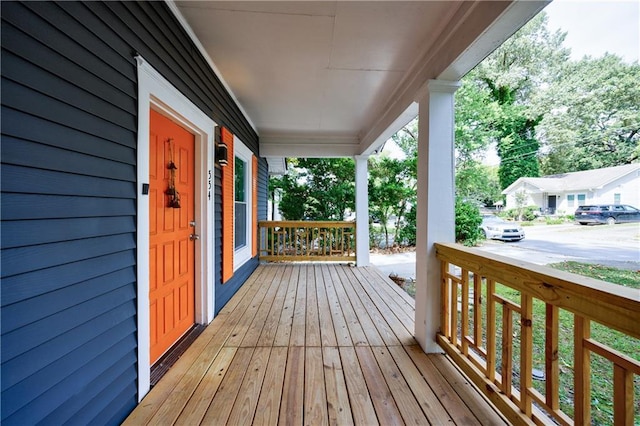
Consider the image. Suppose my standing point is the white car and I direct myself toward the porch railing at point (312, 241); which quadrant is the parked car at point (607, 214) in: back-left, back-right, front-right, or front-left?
back-left

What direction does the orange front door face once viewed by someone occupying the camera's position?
facing the viewer and to the right of the viewer

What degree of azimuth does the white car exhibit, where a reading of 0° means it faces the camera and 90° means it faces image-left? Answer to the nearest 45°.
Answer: approximately 315°

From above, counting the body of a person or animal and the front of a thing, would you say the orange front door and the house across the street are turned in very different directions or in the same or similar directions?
very different directions

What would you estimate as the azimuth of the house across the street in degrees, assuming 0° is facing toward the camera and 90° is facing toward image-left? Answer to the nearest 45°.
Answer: approximately 45°

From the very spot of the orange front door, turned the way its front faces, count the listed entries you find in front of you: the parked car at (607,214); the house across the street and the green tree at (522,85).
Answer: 3

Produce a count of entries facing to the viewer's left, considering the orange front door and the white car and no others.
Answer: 0

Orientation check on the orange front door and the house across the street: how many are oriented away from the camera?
0

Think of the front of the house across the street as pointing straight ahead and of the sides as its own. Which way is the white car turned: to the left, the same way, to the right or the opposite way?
to the left

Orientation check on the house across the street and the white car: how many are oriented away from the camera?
0
